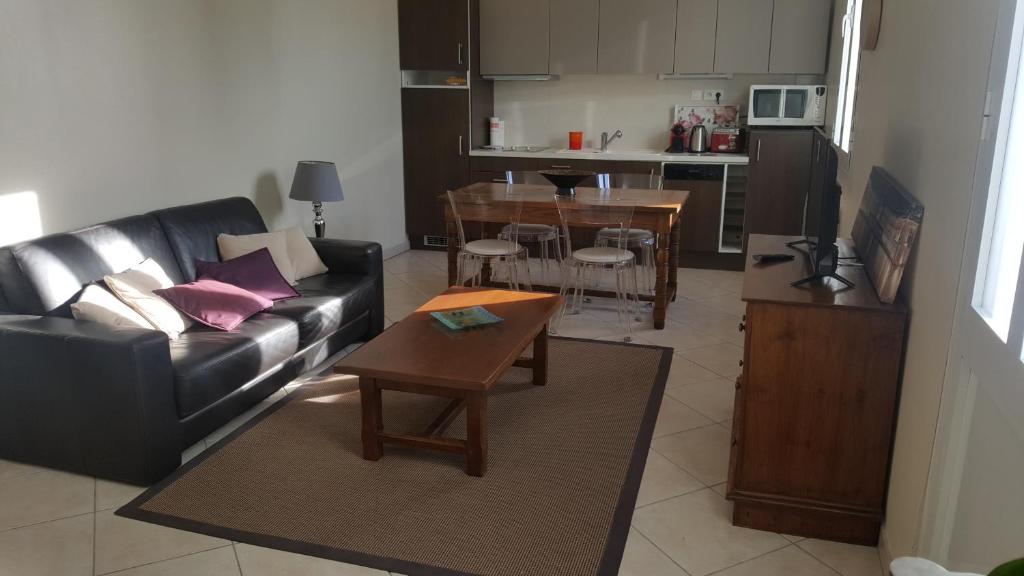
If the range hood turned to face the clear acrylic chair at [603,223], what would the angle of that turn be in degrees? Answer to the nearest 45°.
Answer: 0° — it already faces it

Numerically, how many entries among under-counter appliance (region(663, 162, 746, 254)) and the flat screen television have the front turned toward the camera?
1

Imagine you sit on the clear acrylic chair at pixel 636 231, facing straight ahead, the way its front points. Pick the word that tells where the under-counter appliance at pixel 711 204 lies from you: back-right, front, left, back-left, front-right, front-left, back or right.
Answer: back-left

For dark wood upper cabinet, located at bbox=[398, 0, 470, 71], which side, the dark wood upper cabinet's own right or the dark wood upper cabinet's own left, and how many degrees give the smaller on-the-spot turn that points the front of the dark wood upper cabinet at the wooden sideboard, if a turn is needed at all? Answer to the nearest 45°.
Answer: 0° — it already faces it

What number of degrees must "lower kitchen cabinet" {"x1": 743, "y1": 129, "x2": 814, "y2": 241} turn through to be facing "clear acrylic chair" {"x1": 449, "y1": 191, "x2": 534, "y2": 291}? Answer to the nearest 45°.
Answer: approximately 45° to its right

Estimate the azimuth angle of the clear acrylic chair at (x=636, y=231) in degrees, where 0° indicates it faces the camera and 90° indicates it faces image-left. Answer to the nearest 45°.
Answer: approximately 0°

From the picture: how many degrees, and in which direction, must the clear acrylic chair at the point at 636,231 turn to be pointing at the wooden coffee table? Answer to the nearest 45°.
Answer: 0° — it already faces it

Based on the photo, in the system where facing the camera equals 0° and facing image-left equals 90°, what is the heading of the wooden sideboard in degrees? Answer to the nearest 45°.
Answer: approximately 90°
